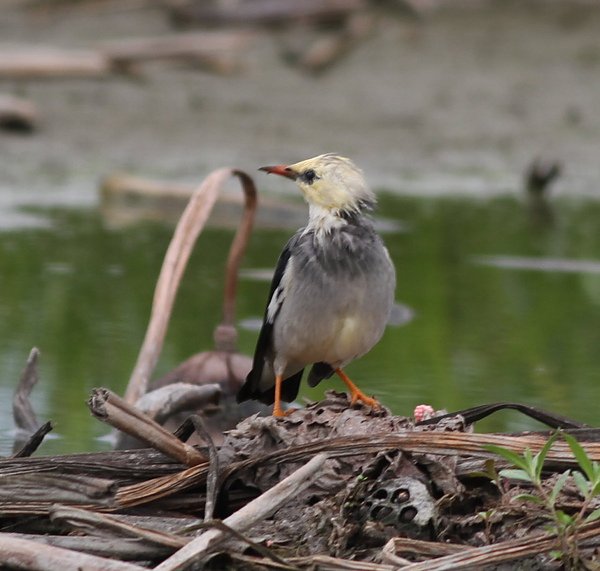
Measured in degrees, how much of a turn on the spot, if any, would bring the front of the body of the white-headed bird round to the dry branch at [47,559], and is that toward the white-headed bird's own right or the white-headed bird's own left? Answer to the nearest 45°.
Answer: approximately 45° to the white-headed bird's own right

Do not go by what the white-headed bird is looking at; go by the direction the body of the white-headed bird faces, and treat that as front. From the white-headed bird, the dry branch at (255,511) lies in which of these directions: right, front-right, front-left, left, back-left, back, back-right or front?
front-right

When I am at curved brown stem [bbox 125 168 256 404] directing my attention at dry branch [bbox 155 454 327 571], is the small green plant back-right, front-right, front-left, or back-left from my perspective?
front-left

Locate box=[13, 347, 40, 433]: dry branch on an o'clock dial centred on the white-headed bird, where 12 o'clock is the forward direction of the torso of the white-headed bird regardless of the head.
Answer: The dry branch is roughly at 5 o'clock from the white-headed bird.

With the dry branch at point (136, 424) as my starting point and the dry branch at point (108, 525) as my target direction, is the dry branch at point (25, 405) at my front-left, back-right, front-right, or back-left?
back-right

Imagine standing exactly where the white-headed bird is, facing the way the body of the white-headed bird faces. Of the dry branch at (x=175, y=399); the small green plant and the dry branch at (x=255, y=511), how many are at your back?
1

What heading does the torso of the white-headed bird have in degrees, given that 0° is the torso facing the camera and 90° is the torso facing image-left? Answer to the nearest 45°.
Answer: approximately 315°

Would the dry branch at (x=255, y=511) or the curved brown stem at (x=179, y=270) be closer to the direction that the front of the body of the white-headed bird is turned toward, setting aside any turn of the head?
the dry branch

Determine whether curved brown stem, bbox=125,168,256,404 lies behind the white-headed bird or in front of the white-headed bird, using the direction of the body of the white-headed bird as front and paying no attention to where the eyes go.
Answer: behind

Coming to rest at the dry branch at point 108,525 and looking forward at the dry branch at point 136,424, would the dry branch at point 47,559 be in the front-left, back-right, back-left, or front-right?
back-left

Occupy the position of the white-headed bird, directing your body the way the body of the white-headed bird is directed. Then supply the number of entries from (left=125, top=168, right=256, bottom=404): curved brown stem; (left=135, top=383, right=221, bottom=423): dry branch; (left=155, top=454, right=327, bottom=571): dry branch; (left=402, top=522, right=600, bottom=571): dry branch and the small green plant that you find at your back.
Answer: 2

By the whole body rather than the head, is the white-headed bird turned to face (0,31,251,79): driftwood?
no
